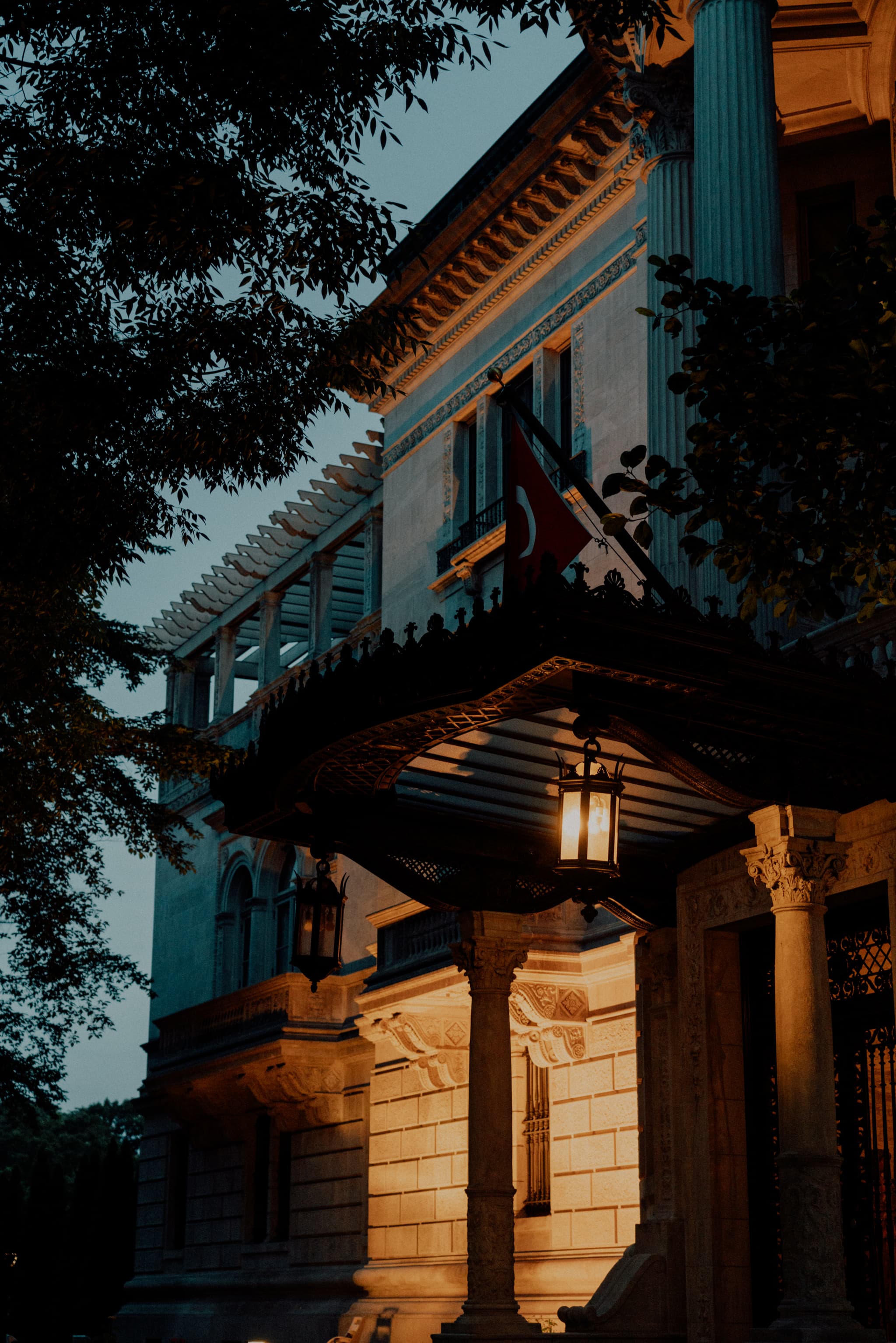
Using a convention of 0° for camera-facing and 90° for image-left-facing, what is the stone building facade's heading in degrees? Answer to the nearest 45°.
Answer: approximately 45°

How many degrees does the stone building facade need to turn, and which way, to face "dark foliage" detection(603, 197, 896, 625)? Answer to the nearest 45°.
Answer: approximately 45° to its left
